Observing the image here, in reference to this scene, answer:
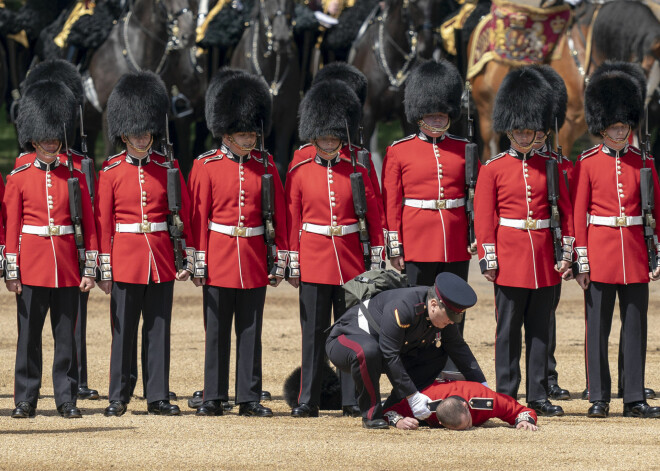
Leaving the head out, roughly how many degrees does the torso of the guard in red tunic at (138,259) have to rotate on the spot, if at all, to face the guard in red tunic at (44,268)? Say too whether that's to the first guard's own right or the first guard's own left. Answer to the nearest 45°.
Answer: approximately 90° to the first guard's own right

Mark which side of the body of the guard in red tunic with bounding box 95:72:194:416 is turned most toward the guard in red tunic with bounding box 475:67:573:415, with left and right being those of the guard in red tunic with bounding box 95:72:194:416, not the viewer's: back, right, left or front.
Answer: left

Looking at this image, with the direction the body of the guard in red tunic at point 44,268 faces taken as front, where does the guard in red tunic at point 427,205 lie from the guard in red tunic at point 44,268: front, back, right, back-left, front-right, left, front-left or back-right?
left

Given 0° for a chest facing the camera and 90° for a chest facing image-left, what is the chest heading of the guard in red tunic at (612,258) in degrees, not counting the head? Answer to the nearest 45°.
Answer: approximately 0°

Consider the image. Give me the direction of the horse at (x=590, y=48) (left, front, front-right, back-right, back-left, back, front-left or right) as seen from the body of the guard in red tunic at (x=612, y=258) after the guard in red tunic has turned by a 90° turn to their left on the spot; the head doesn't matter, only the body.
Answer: left

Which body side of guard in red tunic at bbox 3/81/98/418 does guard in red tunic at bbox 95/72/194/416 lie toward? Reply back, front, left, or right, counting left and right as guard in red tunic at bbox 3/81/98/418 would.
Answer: left

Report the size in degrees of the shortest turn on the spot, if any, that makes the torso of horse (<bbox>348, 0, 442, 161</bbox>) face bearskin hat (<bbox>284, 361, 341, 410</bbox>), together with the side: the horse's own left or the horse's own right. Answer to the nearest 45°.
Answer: approximately 45° to the horse's own right
